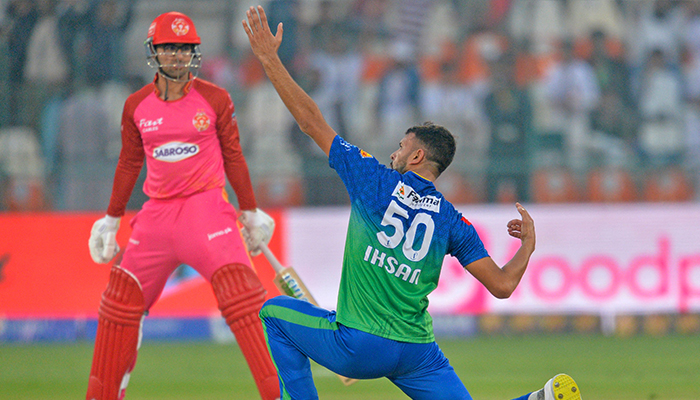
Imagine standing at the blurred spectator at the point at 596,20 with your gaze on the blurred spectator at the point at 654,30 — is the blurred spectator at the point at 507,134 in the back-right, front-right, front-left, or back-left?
back-right

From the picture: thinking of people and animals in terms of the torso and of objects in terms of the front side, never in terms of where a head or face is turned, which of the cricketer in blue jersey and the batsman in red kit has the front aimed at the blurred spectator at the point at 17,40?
the cricketer in blue jersey

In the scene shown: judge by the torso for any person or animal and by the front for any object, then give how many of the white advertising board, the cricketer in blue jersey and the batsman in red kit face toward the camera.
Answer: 2

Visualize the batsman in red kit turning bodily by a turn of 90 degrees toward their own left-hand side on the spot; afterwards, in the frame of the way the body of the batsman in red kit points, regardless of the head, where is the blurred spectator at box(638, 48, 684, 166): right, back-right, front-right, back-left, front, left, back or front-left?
front-left

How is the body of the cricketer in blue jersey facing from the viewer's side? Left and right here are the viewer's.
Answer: facing away from the viewer and to the left of the viewer

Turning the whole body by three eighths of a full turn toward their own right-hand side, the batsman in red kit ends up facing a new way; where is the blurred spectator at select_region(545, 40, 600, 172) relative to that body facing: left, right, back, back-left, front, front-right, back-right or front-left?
right

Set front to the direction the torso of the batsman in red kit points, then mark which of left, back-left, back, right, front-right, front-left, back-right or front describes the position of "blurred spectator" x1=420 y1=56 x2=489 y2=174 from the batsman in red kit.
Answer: back-left

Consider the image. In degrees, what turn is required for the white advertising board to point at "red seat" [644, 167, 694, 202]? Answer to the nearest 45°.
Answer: approximately 135° to its left

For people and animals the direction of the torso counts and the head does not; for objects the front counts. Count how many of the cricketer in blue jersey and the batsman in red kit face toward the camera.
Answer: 1

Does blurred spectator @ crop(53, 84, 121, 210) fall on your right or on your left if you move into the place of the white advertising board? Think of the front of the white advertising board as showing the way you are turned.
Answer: on your right

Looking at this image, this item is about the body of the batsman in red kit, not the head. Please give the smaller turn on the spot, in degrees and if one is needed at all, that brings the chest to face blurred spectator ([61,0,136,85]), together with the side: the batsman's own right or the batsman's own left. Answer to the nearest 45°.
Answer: approximately 180°
